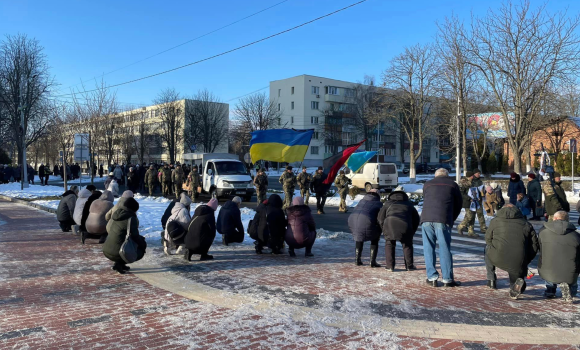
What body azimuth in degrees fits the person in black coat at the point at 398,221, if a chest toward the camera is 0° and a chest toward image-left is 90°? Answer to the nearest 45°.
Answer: approximately 180°

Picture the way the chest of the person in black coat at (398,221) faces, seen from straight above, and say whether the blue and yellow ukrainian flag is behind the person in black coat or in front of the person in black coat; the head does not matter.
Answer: in front

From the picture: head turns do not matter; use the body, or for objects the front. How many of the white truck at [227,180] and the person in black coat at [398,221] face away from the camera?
1

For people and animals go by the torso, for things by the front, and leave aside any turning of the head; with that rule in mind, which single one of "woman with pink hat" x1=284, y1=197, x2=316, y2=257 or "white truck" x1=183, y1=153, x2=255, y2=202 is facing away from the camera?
the woman with pink hat

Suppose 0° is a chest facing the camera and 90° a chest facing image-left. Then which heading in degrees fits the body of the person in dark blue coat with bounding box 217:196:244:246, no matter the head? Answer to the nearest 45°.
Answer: approximately 225°

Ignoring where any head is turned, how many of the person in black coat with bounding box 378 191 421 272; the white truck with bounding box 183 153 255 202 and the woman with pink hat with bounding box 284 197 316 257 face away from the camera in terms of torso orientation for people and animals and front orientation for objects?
2

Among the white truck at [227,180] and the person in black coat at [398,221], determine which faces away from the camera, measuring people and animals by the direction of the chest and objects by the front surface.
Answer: the person in black coat

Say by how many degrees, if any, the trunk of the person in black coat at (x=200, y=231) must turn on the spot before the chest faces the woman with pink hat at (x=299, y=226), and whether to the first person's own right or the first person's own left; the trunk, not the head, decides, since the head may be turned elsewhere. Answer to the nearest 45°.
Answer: approximately 45° to the first person's own right

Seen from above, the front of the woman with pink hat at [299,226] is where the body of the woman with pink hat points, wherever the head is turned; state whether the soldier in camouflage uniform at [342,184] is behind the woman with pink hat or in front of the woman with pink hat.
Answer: in front

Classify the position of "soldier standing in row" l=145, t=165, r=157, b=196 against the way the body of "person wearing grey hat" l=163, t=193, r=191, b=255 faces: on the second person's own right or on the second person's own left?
on the second person's own left

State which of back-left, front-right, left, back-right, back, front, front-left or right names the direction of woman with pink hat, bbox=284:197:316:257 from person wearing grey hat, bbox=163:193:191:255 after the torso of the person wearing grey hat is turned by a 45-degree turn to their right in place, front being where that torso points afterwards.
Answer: front

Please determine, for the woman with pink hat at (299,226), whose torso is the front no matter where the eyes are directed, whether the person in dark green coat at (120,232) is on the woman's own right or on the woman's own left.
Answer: on the woman's own left

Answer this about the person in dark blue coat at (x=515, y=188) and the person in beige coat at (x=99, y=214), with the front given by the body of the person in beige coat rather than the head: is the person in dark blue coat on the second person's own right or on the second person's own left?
on the second person's own right

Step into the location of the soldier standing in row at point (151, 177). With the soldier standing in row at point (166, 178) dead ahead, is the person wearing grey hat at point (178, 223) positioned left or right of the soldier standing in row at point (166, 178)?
right

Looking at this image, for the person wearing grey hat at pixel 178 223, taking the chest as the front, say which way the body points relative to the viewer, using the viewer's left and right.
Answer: facing away from the viewer and to the right of the viewer
